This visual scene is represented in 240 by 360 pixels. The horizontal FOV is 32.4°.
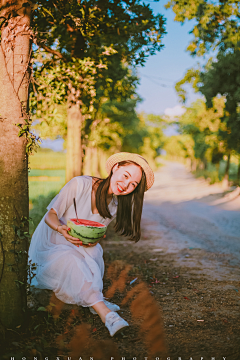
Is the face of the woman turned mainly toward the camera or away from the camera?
toward the camera

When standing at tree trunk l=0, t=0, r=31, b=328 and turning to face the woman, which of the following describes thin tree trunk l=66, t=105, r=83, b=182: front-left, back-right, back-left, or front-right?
front-left

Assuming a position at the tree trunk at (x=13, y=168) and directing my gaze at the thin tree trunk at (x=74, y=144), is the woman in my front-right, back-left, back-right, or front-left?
front-right

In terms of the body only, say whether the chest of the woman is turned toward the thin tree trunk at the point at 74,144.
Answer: no

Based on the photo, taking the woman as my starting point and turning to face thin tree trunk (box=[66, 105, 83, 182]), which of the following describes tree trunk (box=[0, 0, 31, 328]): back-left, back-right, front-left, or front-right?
back-left

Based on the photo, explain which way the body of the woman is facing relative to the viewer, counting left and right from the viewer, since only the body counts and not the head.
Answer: facing the viewer and to the right of the viewer

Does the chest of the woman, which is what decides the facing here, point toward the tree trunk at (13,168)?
no
